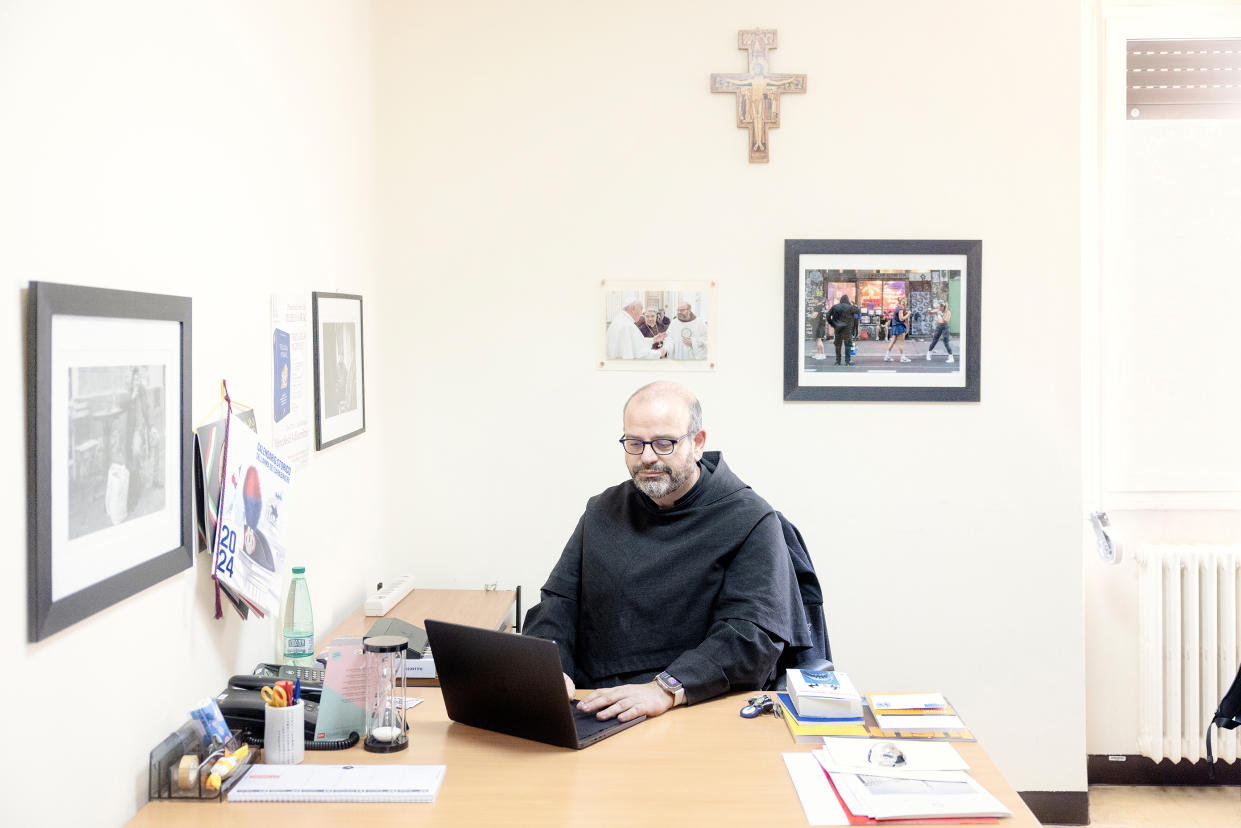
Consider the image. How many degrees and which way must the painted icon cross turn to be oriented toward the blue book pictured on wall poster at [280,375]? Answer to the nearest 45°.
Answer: approximately 45° to its right

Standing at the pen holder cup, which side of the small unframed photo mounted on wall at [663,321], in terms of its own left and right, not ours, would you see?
front

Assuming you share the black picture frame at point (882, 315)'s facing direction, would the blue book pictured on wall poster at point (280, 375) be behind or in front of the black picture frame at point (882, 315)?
in front

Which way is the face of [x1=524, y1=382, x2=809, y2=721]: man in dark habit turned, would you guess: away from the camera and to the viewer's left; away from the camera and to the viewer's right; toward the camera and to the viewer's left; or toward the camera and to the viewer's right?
toward the camera and to the viewer's left

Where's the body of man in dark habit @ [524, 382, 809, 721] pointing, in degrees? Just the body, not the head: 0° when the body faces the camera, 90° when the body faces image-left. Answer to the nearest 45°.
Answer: approximately 45°

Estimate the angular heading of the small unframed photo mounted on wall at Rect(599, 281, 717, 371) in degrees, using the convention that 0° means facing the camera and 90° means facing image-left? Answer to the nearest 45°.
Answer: approximately 0°

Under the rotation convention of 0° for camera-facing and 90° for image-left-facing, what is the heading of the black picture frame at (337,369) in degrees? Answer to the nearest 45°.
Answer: approximately 315°

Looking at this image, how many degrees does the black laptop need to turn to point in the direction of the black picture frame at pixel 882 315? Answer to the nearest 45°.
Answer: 0° — it already faces it

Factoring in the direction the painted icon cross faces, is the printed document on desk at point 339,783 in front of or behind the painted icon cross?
in front

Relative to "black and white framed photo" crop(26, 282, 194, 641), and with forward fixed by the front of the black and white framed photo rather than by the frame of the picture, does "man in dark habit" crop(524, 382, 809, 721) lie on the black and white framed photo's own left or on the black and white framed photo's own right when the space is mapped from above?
on the black and white framed photo's own left

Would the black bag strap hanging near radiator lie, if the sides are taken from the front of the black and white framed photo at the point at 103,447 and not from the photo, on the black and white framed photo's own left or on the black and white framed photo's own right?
on the black and white framed photo's own left

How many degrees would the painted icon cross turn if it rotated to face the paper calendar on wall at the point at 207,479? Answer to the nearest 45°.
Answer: approximately 45° to its right

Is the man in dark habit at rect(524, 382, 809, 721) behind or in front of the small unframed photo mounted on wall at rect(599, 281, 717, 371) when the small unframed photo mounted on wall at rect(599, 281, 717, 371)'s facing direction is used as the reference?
in front

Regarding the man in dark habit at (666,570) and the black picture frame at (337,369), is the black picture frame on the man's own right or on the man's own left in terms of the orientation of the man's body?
on the man's own right
